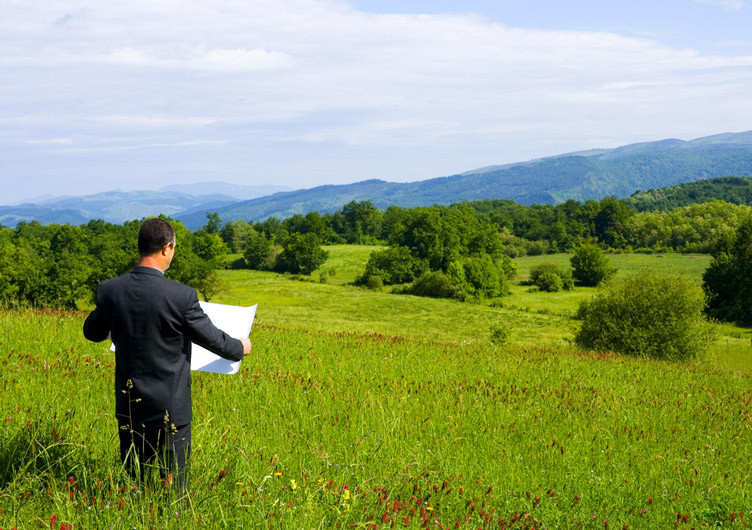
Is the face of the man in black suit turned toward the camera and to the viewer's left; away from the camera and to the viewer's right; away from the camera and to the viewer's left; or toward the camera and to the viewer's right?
away from the camera and to the viewer's right

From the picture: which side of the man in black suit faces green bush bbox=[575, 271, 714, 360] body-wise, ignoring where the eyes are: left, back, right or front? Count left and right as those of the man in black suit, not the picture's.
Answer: front

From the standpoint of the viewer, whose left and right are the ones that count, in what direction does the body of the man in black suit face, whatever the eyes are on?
facing away from the viewer and to the right of the viewer
